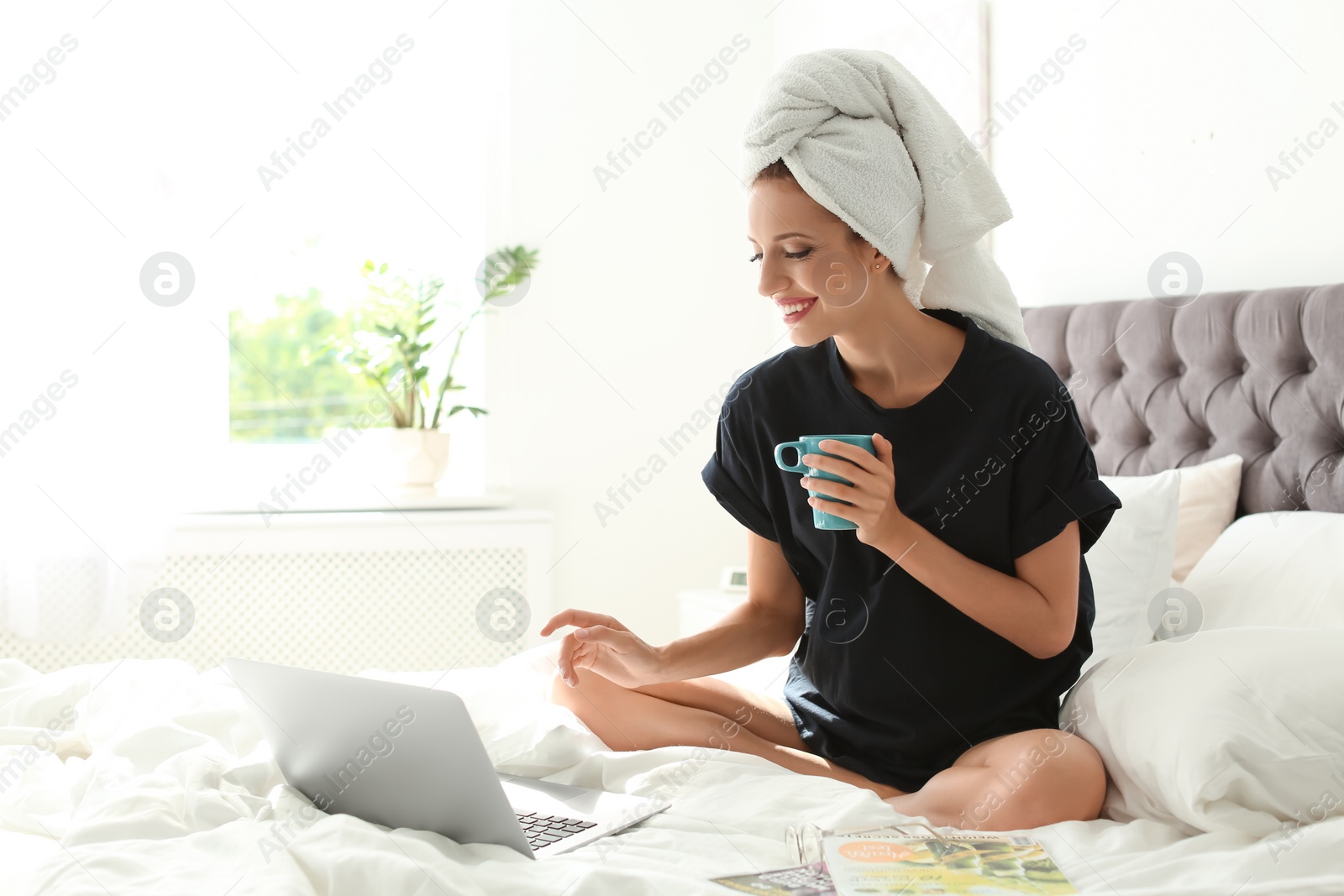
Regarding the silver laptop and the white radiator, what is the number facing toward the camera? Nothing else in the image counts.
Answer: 1

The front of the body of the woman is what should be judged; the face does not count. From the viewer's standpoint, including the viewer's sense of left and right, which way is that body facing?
facing the viewer and to the left of the viewer

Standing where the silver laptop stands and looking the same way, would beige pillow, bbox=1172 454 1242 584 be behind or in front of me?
in front

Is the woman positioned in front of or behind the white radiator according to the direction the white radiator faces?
in front

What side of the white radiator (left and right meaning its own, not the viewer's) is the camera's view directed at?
front

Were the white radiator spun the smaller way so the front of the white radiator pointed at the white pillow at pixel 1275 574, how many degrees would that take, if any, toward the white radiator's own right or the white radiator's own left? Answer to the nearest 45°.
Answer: approximately 45° to the white radiator's own left

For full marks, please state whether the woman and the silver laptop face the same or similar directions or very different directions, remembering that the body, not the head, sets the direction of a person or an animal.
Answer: very different directions

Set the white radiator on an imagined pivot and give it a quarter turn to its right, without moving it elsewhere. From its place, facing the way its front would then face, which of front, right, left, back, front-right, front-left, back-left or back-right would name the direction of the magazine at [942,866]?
left

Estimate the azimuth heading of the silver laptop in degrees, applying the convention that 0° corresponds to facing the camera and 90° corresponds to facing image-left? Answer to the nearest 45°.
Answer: approximately 225°

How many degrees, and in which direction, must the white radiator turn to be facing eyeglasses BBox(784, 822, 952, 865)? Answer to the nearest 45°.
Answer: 0° — it already faces it

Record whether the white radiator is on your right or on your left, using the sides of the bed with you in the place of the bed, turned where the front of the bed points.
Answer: on your right
